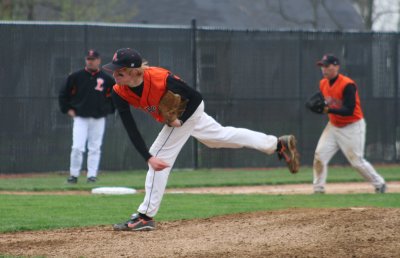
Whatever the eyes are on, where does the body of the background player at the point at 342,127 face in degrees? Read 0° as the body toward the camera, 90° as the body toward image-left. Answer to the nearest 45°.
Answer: approximately 45°

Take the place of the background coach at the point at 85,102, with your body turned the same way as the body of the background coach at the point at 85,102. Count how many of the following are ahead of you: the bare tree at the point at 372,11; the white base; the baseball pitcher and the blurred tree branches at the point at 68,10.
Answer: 2

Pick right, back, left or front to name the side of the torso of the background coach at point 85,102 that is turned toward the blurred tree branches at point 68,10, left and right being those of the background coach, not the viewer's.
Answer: back

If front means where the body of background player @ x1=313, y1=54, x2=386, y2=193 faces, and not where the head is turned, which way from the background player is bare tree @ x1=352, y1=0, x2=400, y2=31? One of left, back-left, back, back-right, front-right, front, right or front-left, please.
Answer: back-right

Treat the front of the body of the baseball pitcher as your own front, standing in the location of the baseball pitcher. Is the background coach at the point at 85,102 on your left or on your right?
on your right

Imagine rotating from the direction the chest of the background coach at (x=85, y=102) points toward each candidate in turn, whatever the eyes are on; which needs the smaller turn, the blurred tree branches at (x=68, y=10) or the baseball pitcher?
the baseball pitcher
